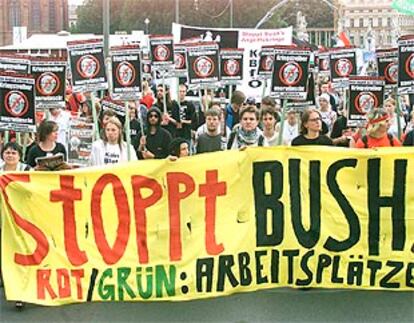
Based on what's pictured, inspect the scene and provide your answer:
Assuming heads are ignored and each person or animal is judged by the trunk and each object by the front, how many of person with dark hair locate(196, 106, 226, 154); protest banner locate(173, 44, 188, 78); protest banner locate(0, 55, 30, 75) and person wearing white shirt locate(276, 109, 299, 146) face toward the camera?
4

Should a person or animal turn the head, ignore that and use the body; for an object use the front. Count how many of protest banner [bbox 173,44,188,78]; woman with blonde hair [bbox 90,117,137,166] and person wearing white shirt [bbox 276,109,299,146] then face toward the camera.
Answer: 3

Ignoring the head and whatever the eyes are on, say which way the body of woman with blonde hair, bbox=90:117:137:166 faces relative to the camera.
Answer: toward the camera

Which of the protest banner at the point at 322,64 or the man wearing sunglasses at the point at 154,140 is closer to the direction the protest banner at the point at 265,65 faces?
the man wearing sunglasses

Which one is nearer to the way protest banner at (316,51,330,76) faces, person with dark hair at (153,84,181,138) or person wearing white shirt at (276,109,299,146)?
the person wearing white shirt

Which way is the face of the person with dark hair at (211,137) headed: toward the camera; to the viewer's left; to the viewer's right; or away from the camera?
toward the camera

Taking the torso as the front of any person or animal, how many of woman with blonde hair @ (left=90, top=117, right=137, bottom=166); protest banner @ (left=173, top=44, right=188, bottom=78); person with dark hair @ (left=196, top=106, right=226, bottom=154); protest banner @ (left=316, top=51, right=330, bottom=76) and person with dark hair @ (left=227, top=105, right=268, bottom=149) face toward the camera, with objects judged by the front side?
5

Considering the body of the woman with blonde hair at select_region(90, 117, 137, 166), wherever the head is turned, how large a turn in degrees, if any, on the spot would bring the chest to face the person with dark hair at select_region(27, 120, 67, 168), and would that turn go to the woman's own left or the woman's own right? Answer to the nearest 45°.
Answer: approximately 90° to the woman's own right

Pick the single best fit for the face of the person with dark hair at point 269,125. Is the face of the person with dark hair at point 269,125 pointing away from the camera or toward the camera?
toward the camera

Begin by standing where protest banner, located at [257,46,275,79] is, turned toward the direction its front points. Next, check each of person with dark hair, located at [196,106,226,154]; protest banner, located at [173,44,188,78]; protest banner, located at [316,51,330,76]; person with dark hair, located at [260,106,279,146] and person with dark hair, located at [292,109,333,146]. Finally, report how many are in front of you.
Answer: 3

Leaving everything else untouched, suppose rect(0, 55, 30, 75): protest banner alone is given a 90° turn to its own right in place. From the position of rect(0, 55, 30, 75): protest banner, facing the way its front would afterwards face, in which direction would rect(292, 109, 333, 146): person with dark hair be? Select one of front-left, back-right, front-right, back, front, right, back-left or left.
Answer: back-left

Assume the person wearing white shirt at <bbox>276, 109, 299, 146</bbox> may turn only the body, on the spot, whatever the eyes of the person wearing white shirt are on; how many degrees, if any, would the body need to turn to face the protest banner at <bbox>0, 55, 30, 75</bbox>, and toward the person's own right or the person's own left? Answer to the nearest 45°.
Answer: approximately 45° to the person's own right

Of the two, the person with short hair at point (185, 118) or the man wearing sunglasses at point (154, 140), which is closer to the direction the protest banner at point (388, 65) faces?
the man wearing sunglasses

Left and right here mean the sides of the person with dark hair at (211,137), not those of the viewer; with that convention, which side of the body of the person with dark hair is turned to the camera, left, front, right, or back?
front

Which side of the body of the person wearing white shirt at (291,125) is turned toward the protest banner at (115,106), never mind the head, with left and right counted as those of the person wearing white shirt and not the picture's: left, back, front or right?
right

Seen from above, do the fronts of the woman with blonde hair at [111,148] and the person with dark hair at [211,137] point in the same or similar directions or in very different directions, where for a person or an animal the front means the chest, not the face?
same or similar directions

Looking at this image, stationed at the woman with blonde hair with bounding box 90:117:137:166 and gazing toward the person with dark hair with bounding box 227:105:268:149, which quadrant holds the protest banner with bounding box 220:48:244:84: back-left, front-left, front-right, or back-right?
front-left
